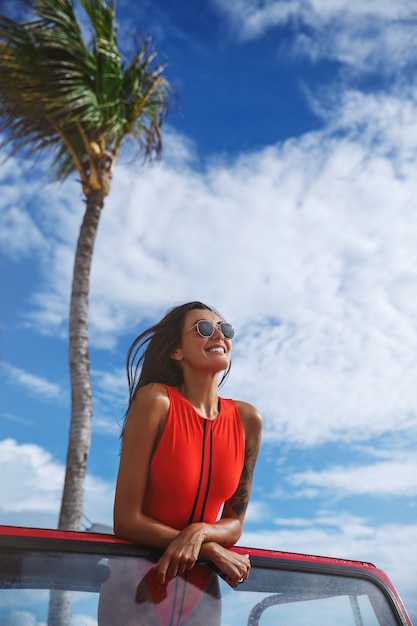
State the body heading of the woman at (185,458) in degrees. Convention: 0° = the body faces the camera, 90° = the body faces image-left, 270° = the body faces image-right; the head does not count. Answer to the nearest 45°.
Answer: approximately 315°
